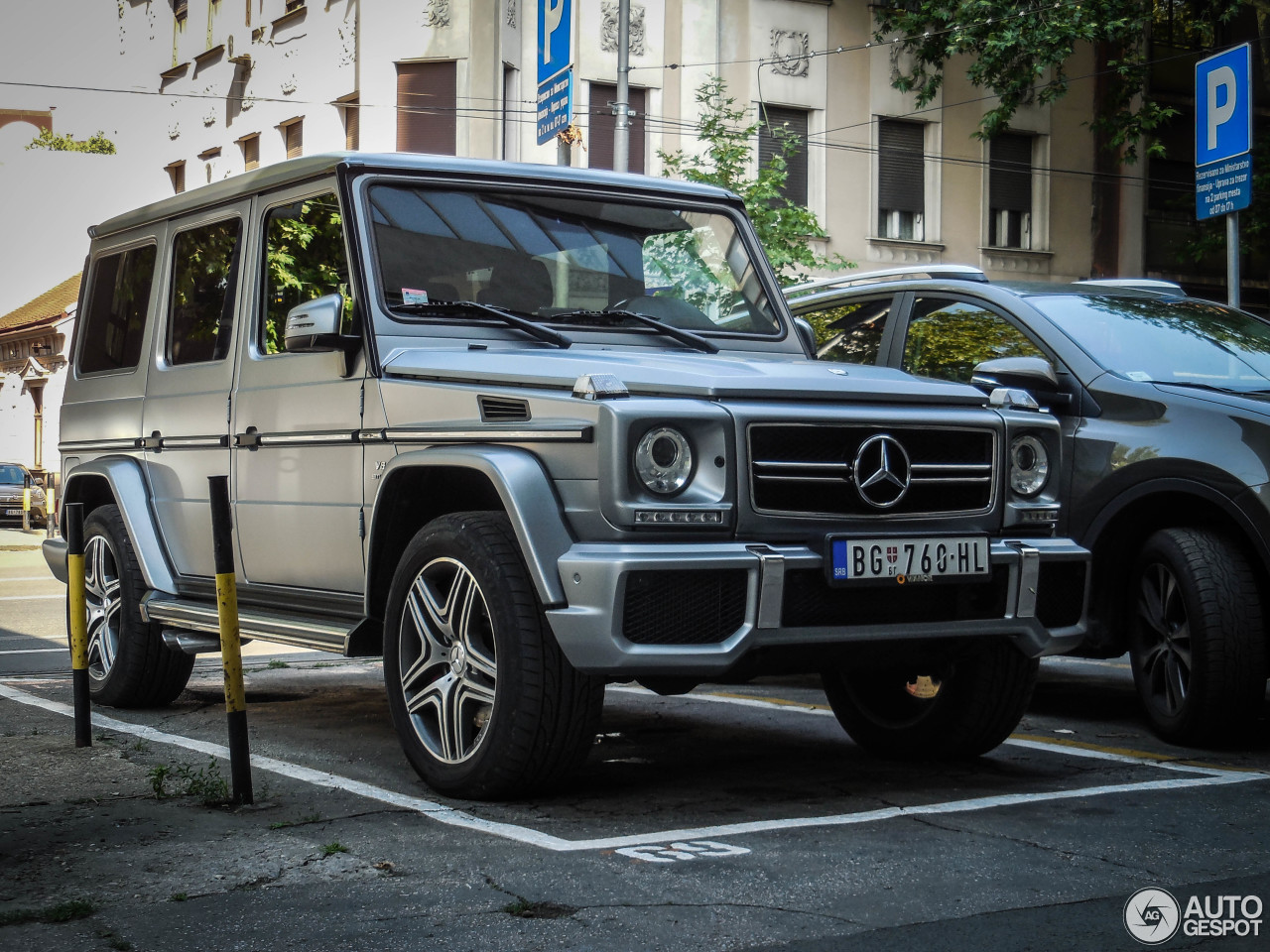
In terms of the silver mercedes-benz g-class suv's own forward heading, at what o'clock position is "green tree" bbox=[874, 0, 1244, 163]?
The green tree is roughly at 8 o'clock from the silver mercedes-benz g-class suv.

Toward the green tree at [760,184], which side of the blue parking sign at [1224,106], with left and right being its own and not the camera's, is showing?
right

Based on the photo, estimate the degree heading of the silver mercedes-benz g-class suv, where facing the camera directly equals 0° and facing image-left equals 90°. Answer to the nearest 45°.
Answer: approximately 315°

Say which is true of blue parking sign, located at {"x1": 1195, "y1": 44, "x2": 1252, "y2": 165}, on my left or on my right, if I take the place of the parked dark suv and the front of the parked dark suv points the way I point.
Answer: on my left

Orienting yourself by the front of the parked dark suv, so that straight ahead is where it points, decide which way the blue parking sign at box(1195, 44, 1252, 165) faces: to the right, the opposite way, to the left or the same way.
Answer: to the right

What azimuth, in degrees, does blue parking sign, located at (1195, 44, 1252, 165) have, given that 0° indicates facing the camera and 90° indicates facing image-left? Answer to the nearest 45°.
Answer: approximately 45°

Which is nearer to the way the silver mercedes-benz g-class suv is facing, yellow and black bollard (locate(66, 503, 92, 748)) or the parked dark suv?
the parked dark suv

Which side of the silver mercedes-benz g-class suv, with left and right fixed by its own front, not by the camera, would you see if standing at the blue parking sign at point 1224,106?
left
